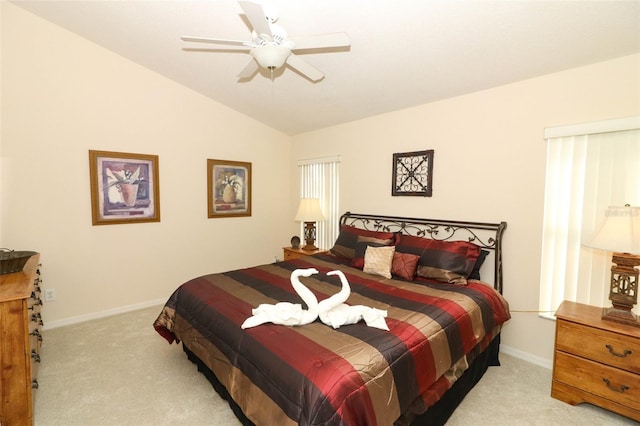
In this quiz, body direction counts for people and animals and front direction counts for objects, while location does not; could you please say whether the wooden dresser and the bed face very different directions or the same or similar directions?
very different directions

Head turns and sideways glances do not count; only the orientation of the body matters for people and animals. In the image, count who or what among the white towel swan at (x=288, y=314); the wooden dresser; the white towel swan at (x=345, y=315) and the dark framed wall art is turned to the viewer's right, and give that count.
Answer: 2

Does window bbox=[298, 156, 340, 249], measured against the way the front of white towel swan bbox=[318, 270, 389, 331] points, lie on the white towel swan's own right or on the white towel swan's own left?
on the white towel swan's own right

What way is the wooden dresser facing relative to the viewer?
to the viewer's right

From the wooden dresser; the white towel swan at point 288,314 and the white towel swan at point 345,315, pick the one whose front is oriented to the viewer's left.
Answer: the white towel swan at point 345,315

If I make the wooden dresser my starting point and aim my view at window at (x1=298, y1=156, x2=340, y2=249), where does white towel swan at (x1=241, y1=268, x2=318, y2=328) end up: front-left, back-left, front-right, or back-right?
front-right

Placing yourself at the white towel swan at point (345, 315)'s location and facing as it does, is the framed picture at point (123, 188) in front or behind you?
in front

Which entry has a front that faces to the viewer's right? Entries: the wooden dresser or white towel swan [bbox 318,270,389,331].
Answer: the wooden dresser

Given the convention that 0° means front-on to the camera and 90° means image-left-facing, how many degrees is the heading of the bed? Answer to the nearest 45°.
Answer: approximately 45°

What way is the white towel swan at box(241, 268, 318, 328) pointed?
to the viewer's right

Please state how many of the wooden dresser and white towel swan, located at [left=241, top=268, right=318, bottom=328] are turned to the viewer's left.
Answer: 0

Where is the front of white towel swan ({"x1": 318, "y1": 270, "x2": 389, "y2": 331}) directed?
to the viewer's left
